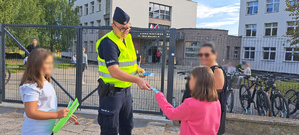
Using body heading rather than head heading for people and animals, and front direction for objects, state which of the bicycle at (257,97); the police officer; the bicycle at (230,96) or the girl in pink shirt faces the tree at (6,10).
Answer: the girl in pink shirt

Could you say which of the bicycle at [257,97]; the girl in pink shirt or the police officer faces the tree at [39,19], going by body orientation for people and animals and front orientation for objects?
the girl in pink shirt

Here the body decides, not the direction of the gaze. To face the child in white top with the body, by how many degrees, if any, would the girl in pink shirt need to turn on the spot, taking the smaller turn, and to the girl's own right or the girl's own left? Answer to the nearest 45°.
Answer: approximately 45° to the girl's own left

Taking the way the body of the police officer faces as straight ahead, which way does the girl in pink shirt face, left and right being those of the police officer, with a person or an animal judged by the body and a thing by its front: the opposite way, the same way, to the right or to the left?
the opposite way

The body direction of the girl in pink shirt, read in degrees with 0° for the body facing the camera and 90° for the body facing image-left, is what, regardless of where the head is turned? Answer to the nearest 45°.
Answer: approximately 135°

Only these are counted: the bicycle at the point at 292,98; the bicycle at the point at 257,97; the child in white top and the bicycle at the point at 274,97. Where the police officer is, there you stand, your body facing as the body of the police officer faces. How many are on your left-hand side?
3

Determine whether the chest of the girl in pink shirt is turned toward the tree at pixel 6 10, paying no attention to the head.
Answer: yes

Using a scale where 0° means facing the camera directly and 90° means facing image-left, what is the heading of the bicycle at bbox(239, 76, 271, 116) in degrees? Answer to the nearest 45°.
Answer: approximately 315°

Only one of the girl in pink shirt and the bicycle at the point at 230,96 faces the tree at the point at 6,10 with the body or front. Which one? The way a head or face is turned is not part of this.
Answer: the girl in pink shirt

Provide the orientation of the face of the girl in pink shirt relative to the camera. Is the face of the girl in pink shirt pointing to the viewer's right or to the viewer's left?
to the viewer's left
